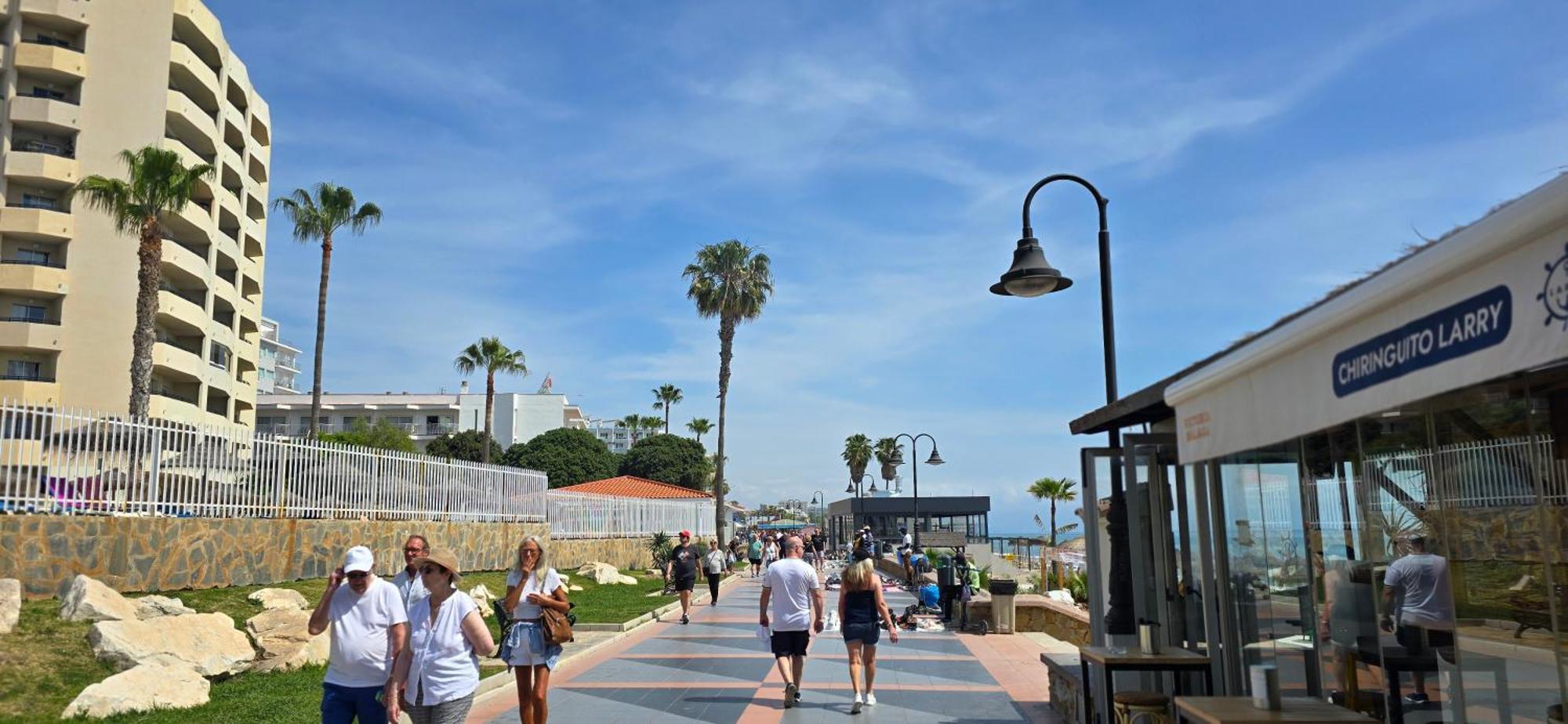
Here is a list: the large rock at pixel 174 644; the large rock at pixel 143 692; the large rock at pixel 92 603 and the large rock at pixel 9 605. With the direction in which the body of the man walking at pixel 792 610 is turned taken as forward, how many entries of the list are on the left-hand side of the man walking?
4

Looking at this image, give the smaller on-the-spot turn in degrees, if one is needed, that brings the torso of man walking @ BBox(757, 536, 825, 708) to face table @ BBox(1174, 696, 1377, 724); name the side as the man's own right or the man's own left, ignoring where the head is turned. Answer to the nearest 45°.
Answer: approximately 135° to the man's own right

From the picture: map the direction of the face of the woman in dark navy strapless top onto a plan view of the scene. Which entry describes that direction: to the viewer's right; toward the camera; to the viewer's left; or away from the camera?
away from the camera

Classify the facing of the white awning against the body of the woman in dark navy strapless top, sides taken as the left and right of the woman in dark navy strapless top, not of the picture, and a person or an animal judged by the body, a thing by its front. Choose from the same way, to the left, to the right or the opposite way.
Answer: to the left

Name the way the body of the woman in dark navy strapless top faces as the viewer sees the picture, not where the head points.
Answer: away from the camera

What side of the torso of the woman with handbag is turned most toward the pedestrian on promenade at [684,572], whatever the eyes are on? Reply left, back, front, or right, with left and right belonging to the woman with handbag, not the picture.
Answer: back

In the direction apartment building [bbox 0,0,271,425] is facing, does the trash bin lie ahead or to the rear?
ahead

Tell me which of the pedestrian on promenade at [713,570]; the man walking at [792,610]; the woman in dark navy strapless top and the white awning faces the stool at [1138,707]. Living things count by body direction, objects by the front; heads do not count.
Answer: the pedestrian on promenade

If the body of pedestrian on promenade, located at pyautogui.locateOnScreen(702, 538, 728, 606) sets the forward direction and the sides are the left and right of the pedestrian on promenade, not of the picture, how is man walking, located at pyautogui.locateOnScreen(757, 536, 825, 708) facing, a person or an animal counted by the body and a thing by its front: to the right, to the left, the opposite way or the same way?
the opposite way

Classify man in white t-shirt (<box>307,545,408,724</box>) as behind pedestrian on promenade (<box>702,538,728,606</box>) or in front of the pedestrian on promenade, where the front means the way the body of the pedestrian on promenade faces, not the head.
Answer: in front

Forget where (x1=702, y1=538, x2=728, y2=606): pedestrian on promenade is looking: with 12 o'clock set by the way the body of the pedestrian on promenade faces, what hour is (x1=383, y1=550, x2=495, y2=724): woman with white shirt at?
The woman with white shirt is roughly at 12 o'clock from the pedestrian on promenade.

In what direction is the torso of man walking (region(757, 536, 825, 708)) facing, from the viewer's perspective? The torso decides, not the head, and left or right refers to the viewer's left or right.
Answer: facing away from the viewer

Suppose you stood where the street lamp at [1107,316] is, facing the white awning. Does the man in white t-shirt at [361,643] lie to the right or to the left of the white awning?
right

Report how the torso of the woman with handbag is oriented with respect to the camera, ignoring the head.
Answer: toward the camera

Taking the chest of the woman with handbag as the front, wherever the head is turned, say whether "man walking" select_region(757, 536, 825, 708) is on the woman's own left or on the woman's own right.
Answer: on the woman's own left

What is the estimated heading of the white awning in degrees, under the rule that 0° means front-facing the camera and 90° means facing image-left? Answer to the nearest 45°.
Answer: approximately 45°

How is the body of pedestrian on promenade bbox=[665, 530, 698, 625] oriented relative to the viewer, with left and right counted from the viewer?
facing the viewer

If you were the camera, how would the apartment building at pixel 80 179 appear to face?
facing the viewer and to the right of the viewer
